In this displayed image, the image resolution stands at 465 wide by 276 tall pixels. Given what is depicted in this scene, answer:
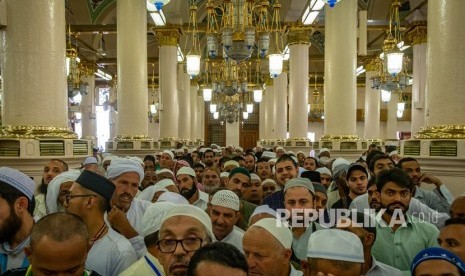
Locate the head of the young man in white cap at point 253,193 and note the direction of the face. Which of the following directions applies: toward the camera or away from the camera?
toward the camera

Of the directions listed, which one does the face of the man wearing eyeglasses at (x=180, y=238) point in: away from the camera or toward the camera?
toward the camera

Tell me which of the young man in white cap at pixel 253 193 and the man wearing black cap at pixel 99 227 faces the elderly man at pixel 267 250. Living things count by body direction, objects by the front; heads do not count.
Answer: the young man in white cap

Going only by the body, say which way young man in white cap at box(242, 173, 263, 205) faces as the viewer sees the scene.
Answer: toward the camera

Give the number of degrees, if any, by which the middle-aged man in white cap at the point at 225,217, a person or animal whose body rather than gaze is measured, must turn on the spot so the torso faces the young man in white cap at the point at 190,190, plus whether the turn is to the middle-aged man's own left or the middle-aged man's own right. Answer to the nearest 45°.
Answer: approximately 135° to the middle-aged man's own right

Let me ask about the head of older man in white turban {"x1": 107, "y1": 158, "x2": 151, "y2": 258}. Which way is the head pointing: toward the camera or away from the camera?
toward the camera

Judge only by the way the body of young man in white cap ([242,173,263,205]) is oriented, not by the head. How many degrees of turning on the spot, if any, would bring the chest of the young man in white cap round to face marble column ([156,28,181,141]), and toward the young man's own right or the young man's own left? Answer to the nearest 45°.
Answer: approximately 180°

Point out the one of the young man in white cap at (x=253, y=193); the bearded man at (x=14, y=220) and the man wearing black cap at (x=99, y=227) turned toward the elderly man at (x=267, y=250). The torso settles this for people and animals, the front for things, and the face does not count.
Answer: the young man in white cap

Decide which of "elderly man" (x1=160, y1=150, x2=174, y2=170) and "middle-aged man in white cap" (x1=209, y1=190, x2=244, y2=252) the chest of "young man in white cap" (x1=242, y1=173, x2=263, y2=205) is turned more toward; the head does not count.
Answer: the middle-aged man in white cap

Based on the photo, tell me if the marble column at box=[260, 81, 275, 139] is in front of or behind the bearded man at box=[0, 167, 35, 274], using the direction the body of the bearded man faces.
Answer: behind
